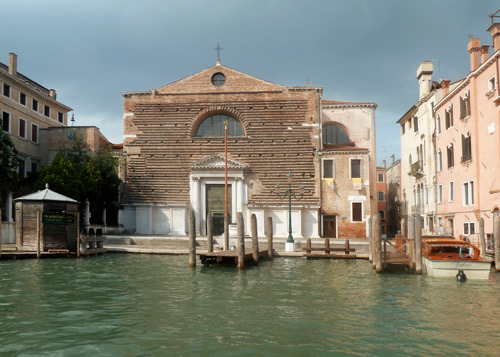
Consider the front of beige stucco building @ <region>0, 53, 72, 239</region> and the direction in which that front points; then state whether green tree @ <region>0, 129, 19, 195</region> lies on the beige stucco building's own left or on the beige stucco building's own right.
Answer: on the beige stucco building's own right

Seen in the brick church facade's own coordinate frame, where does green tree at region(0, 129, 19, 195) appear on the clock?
The green tree is roughly at 2 o'clock from the brick church facade.

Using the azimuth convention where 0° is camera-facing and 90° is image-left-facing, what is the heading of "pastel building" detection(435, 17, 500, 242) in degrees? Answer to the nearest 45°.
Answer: approximately 45°

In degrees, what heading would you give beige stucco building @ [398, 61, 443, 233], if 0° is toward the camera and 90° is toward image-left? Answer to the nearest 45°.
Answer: approximately 45°

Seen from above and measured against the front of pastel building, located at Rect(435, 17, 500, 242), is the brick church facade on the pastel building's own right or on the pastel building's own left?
on the pastel building's own right

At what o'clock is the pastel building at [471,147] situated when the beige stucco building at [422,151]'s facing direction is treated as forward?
The pastel building is roughly at 10 o'clock from the beige stucco building.

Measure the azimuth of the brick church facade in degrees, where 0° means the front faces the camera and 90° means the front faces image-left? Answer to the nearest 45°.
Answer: approximately 0°

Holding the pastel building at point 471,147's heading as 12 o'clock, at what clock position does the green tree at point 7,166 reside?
The green tree is roughly at 1 o'clock from the pastel building.

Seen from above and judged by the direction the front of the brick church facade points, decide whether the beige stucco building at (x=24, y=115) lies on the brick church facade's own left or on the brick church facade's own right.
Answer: on the brick church facade's own right

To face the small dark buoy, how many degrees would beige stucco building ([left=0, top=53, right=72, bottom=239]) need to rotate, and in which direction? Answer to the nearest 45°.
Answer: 0° — it already faces it
